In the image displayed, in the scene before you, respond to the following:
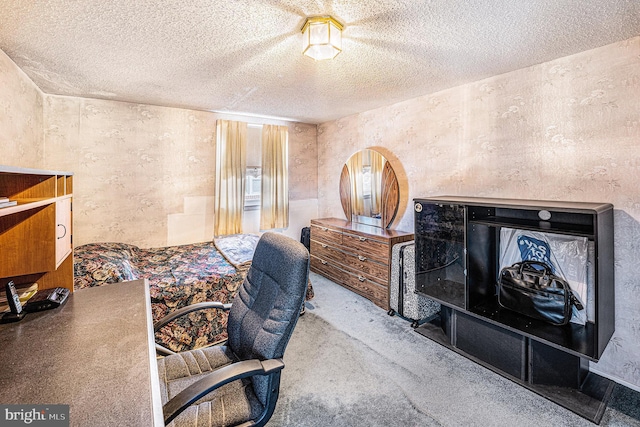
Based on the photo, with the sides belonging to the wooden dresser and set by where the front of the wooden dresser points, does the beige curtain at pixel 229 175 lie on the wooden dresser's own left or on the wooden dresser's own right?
on the wooden dresser's own right

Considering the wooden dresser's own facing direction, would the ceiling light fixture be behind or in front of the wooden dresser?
in front

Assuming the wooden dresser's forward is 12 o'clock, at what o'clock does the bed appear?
The bed is roughly at 12 o'clock from the wooden dresser.

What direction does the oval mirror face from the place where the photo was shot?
facing the viewer and to the left of the viewer

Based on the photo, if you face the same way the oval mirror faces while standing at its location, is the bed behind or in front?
in front

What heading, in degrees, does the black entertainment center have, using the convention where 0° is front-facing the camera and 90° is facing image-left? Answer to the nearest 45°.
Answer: approximately 45°

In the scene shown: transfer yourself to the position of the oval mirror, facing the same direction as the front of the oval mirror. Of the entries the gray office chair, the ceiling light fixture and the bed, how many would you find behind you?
0

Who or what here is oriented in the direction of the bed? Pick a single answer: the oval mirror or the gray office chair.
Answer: the oval mirror

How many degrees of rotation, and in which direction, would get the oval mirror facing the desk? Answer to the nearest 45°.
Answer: approximately 45° to its left
